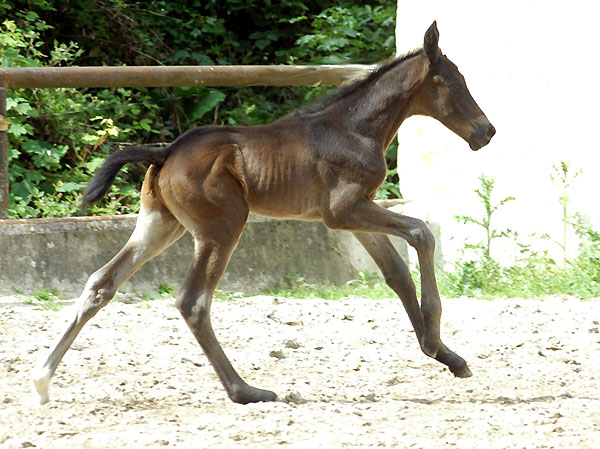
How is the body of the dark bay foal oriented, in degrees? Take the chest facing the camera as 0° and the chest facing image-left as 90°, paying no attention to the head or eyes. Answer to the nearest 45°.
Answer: approximately 270°
